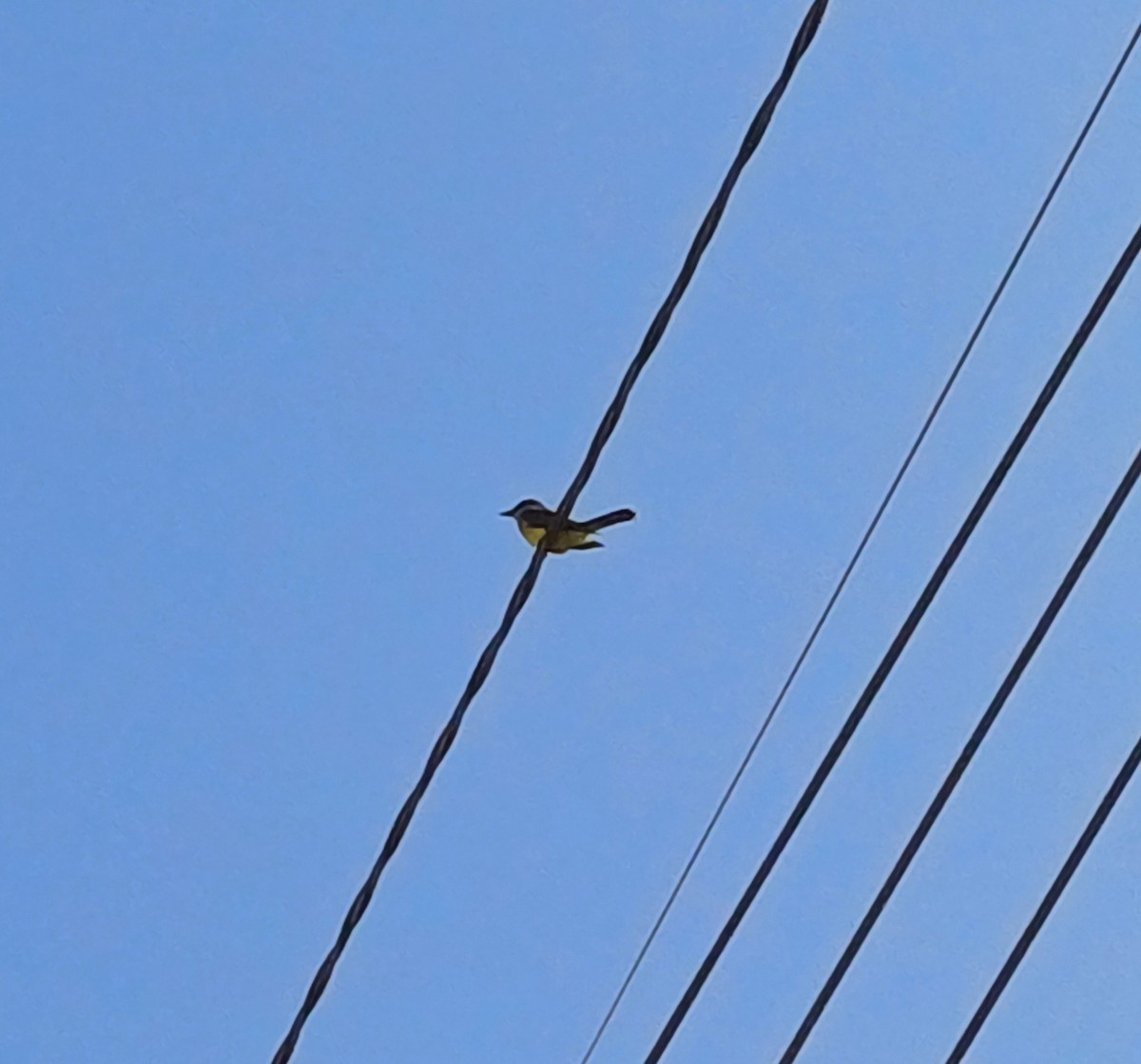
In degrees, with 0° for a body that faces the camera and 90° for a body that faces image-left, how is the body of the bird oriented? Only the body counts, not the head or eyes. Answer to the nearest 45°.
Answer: approximately 90°
